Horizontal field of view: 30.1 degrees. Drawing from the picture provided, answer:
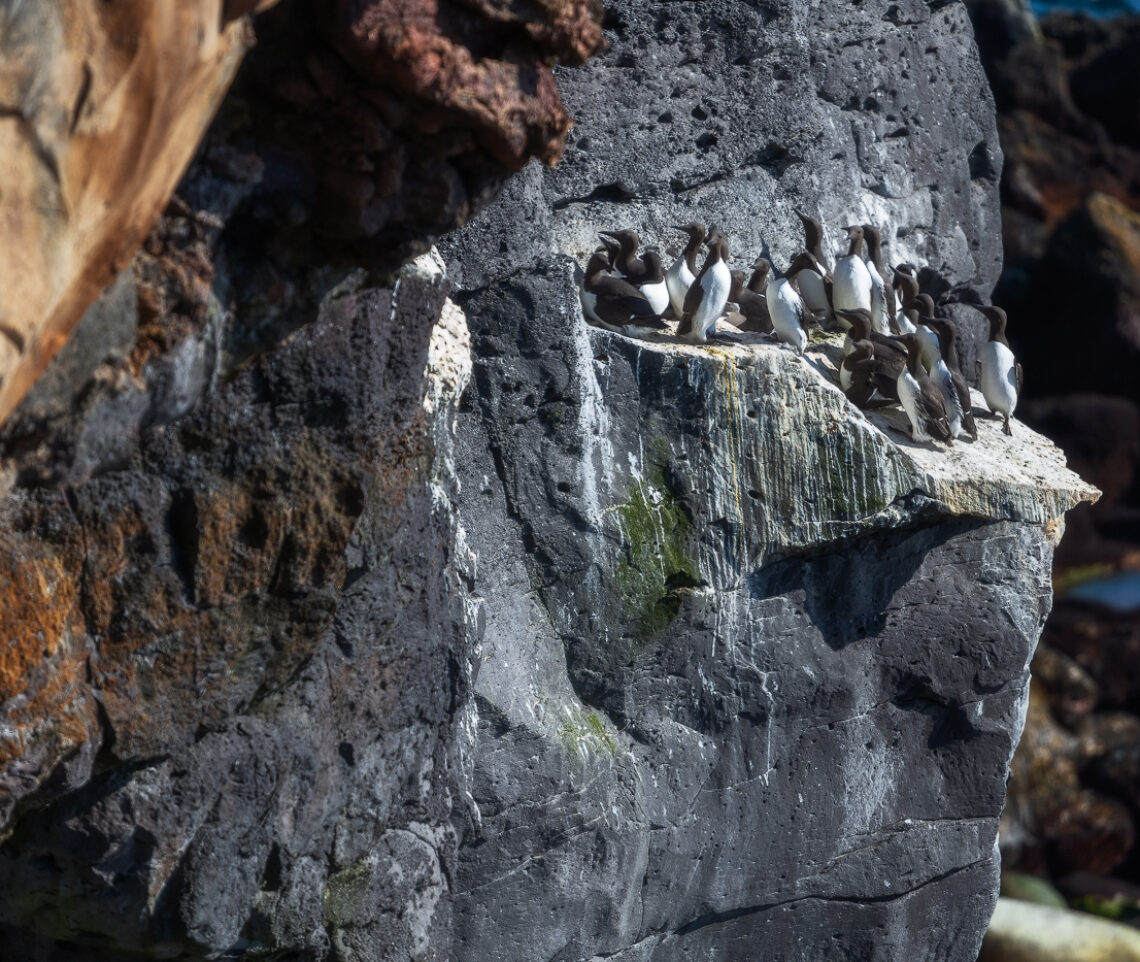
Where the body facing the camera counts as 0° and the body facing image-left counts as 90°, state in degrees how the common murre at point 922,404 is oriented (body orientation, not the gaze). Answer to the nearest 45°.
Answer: approximately 90°

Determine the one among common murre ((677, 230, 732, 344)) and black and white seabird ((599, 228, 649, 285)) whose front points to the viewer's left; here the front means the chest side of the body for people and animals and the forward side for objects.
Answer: the black and white seabird

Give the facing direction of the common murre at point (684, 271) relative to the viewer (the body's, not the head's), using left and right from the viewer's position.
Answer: facing the viewer and to the left of the viewer

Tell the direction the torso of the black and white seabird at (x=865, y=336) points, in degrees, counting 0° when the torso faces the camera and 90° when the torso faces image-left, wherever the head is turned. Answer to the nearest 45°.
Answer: approximately 90°

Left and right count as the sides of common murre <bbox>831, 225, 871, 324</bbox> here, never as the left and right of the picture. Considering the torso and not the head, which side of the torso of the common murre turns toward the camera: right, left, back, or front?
front

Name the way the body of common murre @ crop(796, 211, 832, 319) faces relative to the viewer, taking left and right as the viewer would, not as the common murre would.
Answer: facing to the left of the viewer
